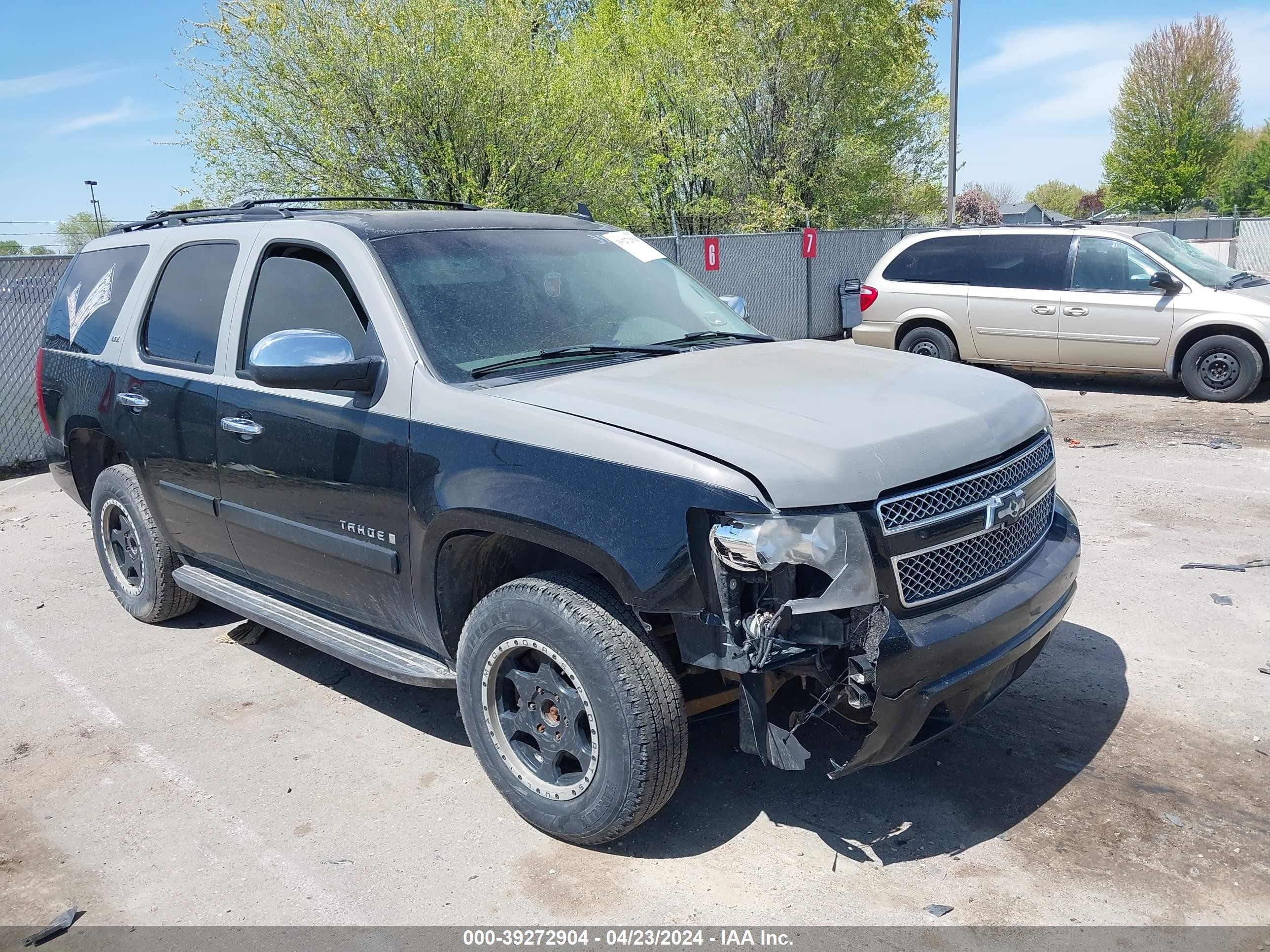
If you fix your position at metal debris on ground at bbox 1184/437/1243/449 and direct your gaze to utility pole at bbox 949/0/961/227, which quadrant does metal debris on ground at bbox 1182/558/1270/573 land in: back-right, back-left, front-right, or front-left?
back-left

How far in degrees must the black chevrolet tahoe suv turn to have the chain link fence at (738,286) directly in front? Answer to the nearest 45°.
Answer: approximately 135° to its left

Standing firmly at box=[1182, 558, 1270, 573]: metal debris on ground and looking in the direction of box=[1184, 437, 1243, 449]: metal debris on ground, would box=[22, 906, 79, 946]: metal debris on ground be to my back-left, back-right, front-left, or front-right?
back-left

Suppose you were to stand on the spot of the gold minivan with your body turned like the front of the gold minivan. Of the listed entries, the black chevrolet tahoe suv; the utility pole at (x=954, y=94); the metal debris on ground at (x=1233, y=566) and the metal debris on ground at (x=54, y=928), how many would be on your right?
3

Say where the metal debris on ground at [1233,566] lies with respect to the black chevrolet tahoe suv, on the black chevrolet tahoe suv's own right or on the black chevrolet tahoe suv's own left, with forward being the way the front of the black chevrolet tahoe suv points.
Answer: on the black chevrolet tahoe suv's own left

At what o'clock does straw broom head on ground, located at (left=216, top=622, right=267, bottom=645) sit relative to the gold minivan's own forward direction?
The straw broom head on ground is roughly at 4 o'clock from the gold minivan.

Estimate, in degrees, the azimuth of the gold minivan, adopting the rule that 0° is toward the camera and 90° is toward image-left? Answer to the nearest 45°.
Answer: approximately 270°

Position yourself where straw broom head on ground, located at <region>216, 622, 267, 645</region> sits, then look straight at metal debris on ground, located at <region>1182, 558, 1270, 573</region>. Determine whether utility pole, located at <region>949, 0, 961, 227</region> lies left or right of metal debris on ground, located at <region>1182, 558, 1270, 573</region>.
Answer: left

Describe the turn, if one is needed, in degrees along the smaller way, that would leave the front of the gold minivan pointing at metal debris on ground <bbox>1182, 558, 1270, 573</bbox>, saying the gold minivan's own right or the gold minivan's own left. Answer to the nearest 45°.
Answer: approximately 90° to the gold minivan's own right

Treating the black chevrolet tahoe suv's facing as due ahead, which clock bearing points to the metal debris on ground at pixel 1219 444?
The metal debris on ground is roughly at 9 o'clock from the black chevrolet tahoe suv.

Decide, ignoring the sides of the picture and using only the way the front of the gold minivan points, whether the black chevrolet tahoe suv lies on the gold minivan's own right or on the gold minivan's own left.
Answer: on the gold minivan's own right
